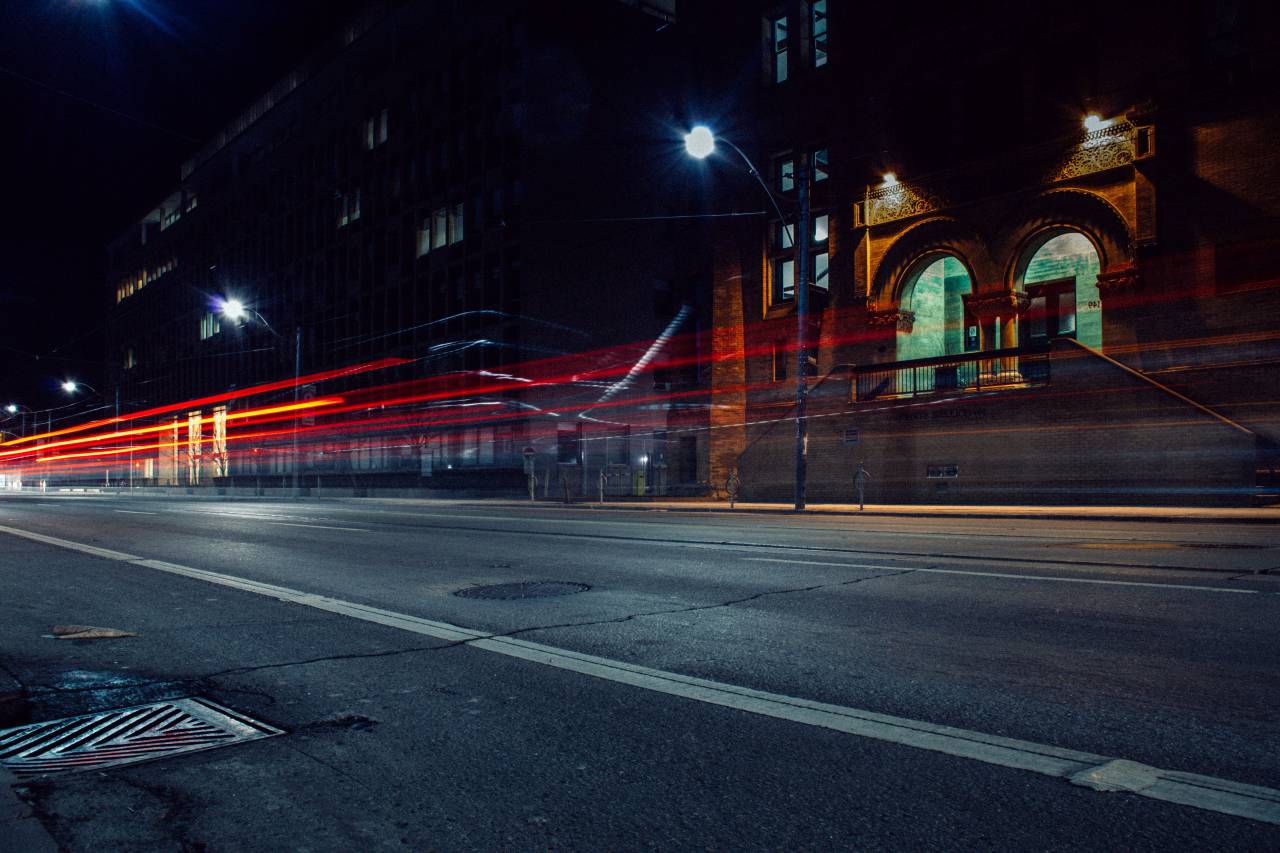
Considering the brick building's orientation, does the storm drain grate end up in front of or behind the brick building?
in front

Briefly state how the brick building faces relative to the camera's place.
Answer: facing the viewer and to the left of the viewer
